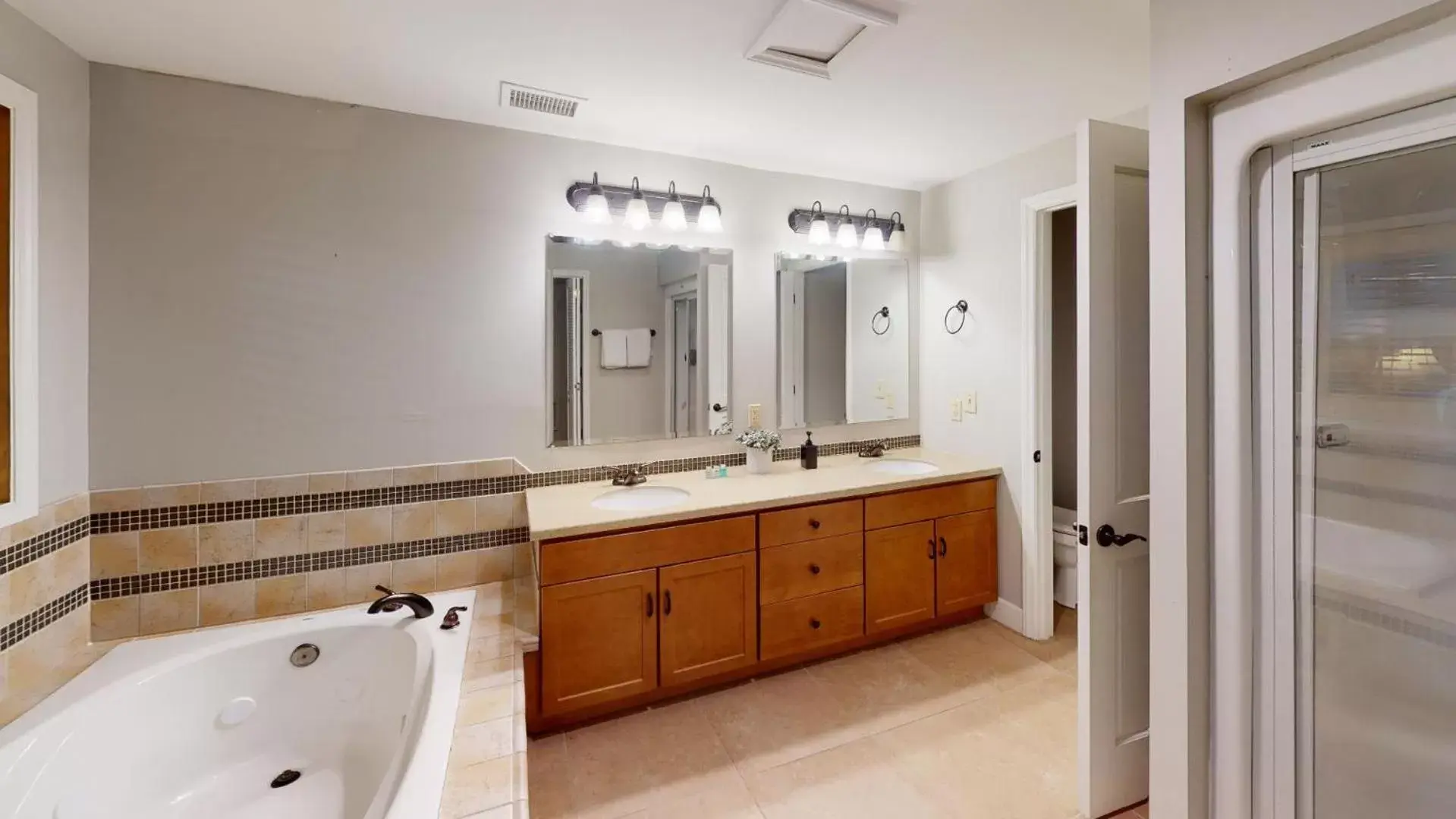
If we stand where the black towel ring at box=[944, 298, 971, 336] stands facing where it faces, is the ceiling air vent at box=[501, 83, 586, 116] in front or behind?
in front

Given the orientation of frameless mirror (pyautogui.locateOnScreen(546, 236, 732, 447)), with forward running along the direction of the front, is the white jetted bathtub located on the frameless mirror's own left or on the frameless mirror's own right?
on the frameless mirror's own right

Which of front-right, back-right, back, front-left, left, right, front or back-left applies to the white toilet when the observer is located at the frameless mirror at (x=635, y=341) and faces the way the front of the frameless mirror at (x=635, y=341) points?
left

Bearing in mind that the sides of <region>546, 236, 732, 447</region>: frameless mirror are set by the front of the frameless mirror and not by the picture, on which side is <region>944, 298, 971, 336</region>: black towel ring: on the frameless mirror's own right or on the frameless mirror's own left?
on the frameless mirror's own left

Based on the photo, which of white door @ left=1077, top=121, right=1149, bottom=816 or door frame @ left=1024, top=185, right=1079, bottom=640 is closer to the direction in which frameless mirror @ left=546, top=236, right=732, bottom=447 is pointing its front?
the white door

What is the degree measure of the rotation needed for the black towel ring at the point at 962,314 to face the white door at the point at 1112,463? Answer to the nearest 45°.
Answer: approximately 45° to its left

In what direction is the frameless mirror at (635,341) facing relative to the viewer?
toward the camera

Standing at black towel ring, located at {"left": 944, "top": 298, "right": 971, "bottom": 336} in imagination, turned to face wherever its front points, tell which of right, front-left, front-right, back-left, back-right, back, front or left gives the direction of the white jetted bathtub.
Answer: front

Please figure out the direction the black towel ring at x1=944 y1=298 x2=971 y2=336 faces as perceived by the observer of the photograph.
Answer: facing the viewer and to the left of the viewer
